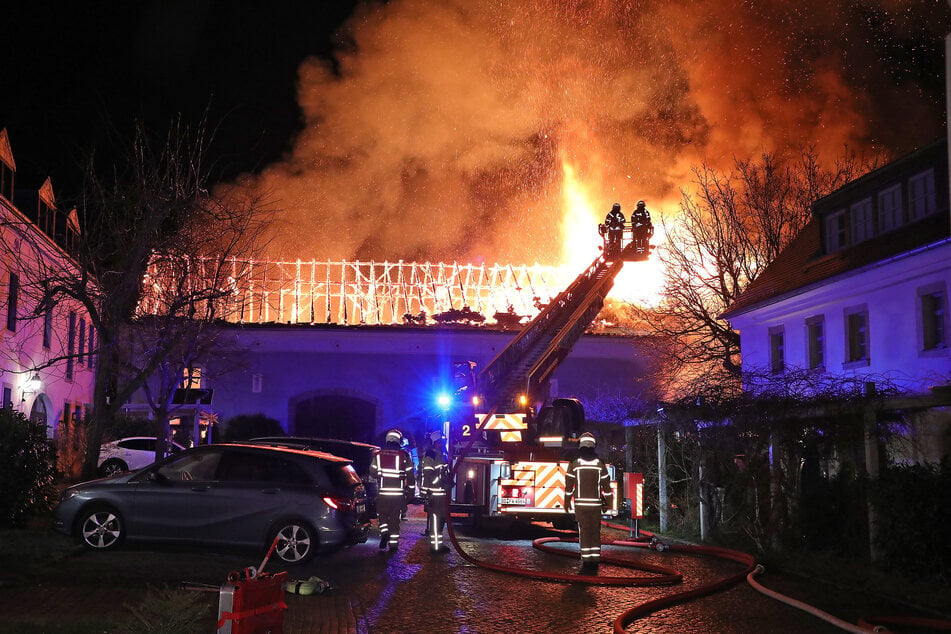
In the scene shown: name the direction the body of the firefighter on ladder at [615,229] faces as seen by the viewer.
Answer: away from the camera

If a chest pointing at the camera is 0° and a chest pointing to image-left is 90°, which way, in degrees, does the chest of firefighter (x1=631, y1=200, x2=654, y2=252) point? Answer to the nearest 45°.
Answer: approximately 180°

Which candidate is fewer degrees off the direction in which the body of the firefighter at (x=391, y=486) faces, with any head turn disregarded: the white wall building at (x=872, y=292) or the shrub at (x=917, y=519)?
the white wall building

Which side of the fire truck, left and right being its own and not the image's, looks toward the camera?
back

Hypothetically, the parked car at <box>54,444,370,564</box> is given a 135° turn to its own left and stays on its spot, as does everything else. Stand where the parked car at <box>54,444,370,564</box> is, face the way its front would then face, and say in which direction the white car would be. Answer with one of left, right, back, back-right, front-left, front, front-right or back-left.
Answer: back-left

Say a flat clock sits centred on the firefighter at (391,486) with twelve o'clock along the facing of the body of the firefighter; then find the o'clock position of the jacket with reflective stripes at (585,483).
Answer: The jacket with reflective stripes is roughly at 4 o'clock from the firefighter.

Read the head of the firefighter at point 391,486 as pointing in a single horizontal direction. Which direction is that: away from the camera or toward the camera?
away from the camera

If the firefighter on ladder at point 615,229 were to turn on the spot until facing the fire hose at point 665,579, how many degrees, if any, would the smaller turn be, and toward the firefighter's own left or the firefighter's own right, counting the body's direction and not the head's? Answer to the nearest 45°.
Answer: approximately 180°

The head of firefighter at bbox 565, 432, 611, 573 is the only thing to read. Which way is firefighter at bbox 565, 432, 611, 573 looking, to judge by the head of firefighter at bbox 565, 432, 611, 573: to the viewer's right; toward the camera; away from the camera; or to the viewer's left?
away from the camera

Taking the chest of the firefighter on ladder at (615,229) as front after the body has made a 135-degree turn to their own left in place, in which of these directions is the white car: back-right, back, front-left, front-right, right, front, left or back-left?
front-right

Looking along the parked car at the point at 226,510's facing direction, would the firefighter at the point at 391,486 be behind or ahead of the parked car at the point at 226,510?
behind

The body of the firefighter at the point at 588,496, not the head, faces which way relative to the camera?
away from the camera

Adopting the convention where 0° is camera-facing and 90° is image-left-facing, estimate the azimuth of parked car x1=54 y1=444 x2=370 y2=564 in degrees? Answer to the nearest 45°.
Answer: approximately 90°

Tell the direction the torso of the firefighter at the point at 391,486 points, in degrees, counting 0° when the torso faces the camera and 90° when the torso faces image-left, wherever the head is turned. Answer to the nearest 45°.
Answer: approximately 180°
